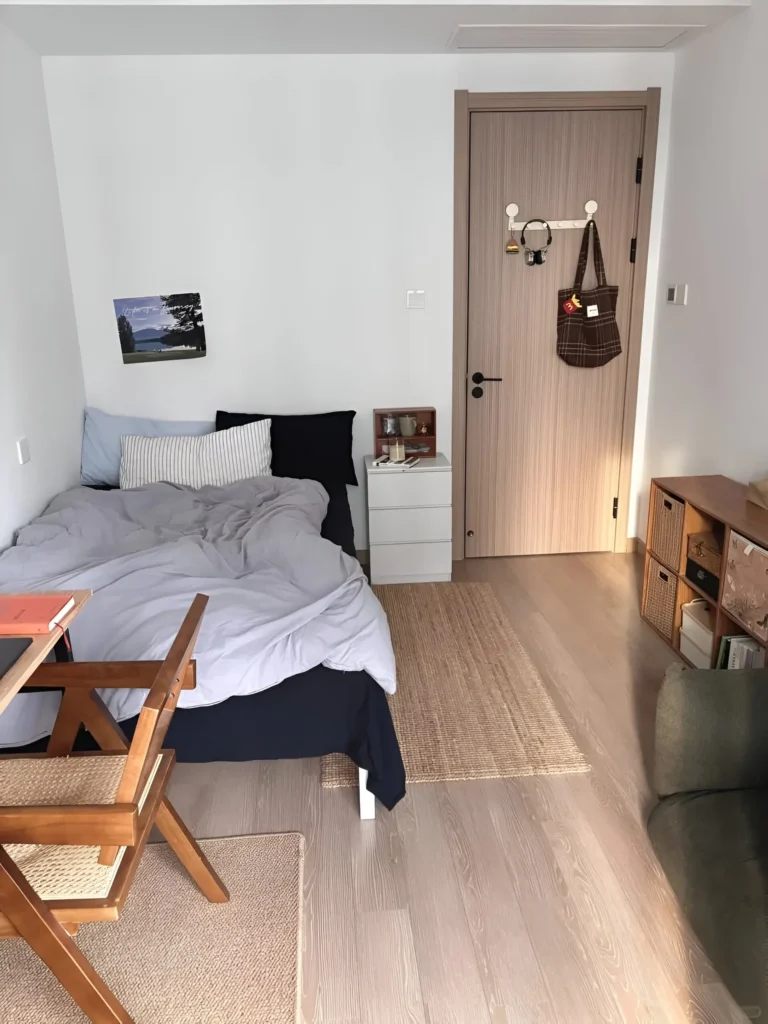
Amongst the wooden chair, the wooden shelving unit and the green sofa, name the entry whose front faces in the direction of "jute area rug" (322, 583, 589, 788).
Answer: the wooden shelving unit

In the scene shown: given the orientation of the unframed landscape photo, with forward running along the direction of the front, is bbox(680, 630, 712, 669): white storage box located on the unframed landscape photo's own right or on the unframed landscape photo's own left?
on the unframed landscape photo's own left

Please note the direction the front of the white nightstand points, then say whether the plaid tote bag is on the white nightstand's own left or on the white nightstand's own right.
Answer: on the white nightstand's own left

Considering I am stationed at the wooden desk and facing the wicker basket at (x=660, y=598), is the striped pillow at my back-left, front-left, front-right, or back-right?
front-left

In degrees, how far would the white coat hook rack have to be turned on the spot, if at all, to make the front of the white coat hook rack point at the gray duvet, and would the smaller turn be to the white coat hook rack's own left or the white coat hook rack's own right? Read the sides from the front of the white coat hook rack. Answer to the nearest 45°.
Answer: approximately 45° to the white coat hook rack's own right

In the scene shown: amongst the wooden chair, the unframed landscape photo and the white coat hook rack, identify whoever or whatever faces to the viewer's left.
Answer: the wooden chair

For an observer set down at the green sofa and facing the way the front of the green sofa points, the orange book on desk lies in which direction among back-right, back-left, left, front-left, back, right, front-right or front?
front-right

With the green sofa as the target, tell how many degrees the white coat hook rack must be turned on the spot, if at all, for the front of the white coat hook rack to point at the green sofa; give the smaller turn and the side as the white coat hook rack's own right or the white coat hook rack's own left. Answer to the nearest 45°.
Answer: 0° — it already faces it

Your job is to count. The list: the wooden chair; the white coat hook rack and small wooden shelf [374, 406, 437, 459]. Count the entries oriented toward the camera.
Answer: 2

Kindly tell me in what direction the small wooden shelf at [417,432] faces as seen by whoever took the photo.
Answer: facing the viewer

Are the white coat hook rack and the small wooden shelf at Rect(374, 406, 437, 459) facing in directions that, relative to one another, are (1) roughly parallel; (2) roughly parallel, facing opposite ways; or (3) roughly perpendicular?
roughly parallel

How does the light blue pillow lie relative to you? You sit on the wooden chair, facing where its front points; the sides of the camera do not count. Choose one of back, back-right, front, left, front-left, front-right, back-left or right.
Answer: right

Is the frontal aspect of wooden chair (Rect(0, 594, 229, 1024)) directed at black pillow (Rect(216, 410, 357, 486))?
no

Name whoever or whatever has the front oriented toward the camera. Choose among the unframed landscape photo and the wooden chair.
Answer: the unframed landscape photo

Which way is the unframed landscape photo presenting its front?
toward the camera

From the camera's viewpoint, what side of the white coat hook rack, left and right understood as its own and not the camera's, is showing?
front

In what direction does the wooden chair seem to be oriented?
to the viewer's left

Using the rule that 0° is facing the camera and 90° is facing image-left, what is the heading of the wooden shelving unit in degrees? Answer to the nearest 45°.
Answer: approximately 45°
